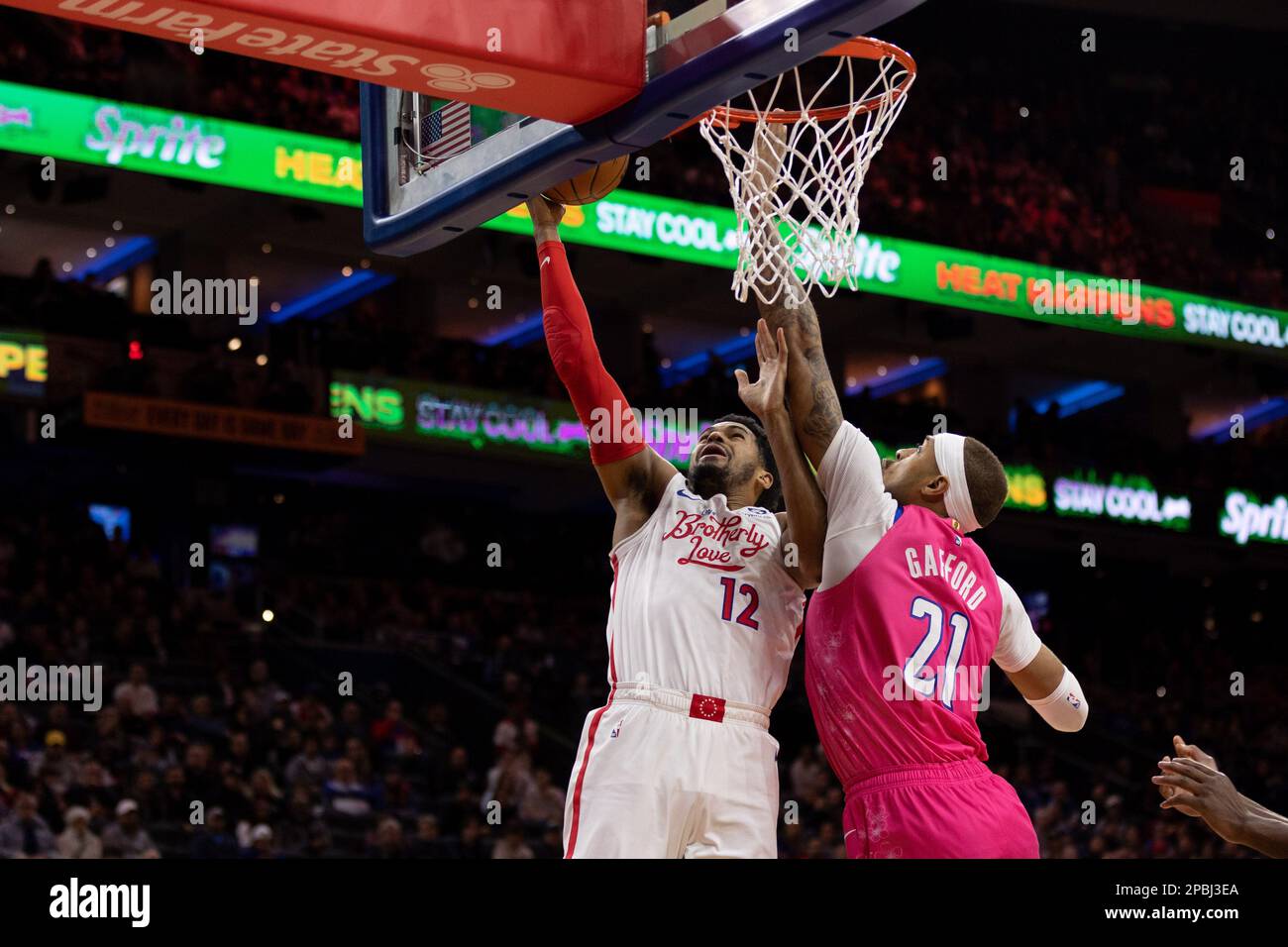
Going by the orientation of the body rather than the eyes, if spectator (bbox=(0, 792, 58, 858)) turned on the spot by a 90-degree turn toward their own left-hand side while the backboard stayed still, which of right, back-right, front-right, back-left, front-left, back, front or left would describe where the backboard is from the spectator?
right

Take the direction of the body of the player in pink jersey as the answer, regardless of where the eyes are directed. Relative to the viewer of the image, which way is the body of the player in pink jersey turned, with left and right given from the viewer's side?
facing away from the viewer and to the left of the viewer

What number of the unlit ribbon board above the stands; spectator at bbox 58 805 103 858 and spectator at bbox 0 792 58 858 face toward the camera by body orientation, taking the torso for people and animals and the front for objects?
3

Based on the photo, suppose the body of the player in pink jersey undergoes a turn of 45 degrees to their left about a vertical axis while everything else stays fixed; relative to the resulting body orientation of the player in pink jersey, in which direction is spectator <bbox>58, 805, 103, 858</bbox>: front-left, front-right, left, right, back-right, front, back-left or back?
front-right

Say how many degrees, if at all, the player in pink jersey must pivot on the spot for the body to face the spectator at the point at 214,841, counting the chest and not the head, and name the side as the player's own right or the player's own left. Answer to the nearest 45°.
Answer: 0° — they already face them

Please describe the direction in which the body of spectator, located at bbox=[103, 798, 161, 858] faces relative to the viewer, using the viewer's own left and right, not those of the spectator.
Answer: facing the viewer

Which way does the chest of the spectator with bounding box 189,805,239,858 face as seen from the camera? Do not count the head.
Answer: toward the camera

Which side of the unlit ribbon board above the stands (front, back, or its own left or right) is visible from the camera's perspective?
front
